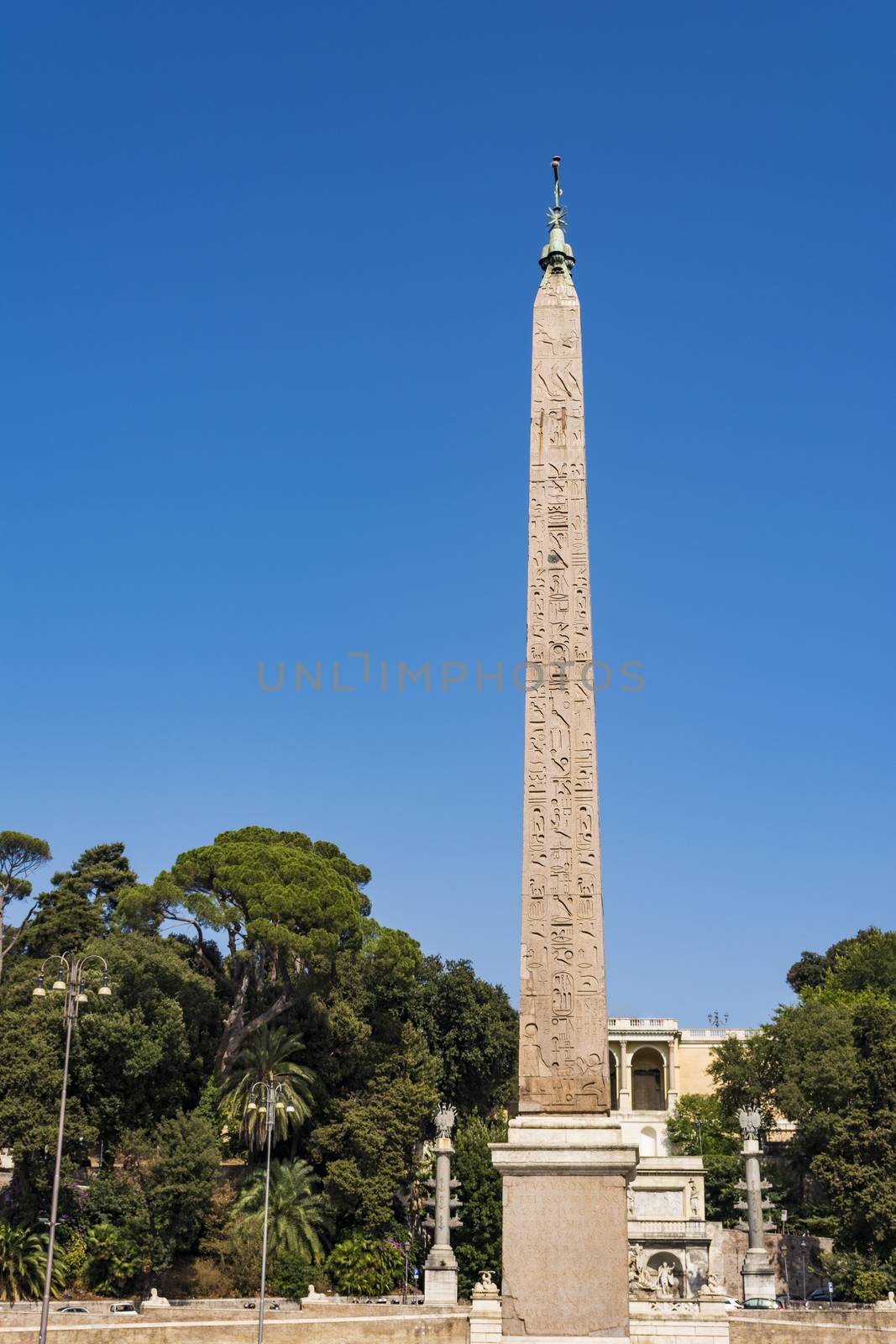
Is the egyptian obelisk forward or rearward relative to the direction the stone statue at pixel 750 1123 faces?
forward

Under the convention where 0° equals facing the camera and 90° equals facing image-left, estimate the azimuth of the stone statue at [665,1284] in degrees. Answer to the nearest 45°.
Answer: approximately 0°

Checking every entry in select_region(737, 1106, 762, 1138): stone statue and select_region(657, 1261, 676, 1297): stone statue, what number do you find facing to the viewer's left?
0

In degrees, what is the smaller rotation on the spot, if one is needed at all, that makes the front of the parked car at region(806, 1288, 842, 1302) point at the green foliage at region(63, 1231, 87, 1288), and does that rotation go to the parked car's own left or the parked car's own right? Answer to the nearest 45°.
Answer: approximately 45° to the parked car's own left

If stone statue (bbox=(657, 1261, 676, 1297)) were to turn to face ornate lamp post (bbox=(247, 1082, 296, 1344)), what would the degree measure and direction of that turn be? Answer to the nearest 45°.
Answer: approximately 90° to its right

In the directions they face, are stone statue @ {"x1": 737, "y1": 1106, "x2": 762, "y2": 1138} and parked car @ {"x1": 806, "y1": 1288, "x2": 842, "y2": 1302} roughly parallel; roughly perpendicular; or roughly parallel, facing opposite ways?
roughly perpendicular

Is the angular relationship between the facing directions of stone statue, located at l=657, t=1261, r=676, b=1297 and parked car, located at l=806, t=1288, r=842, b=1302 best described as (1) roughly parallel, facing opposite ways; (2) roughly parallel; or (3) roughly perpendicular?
roughly perpendicular

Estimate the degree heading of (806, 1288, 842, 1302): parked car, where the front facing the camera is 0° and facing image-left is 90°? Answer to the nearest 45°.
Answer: approximately 90°

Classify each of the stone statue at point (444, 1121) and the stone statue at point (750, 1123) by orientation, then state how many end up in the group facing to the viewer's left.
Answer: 0
